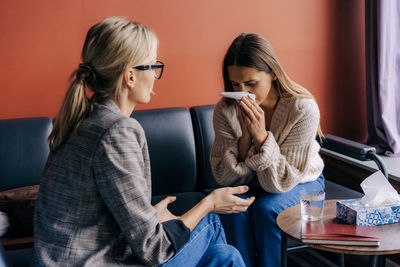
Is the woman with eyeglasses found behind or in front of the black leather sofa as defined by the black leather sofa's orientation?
in front

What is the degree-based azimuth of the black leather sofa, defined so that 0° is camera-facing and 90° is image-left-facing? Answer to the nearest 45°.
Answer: approximately 0°

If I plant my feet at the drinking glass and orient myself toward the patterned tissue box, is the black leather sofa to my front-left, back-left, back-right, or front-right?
back-left

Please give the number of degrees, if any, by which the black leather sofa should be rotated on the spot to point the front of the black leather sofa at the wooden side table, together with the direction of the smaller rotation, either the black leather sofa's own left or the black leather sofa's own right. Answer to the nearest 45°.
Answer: approximately 45° to the black leather sofa's own left

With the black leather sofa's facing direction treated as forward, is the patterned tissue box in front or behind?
in front

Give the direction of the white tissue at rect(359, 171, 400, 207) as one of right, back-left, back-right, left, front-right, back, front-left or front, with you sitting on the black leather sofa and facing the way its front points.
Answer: front-left

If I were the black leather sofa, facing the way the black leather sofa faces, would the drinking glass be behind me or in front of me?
in front

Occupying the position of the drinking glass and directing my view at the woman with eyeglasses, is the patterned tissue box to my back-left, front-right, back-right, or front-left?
back-left
